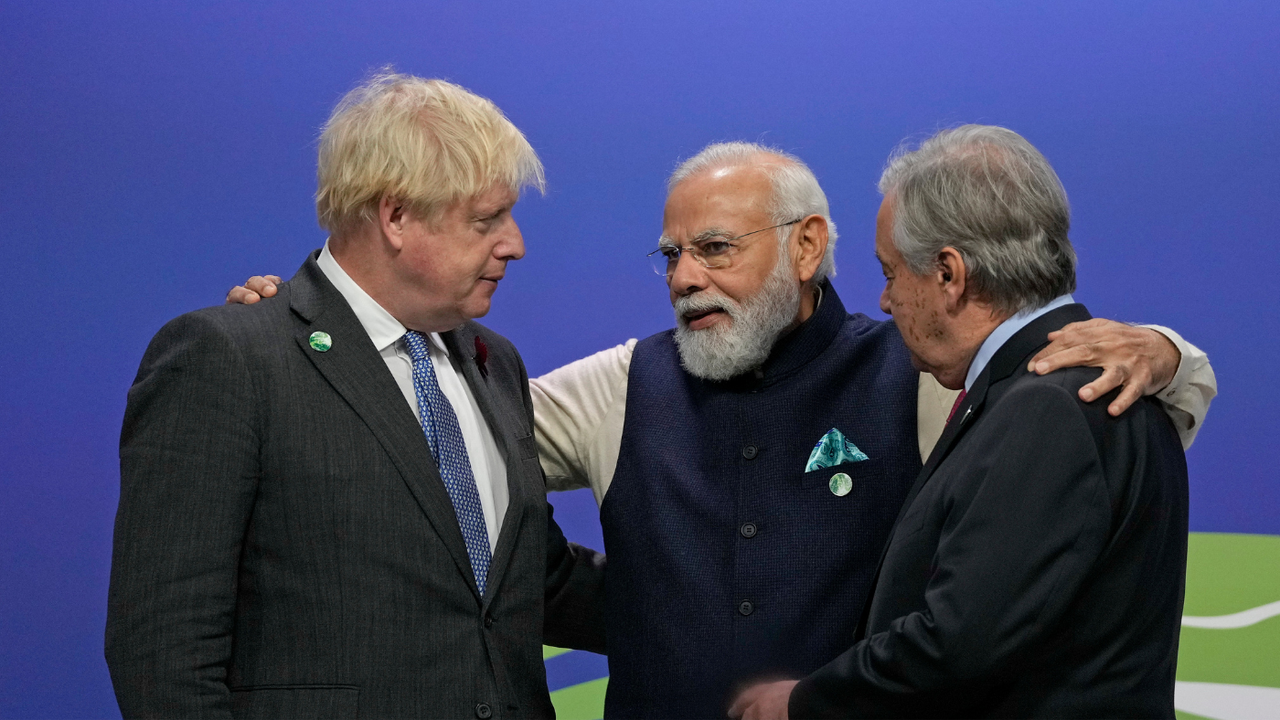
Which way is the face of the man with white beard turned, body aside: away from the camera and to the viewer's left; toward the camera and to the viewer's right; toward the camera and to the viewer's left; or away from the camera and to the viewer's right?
toward the camera and to the viewer's left

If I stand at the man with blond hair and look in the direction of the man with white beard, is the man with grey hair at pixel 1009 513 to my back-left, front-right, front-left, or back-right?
front-right

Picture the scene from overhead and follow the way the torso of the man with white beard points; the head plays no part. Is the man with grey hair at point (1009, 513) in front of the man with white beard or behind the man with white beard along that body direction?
in front

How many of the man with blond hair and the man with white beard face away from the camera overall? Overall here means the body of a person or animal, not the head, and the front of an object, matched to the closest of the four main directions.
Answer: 0

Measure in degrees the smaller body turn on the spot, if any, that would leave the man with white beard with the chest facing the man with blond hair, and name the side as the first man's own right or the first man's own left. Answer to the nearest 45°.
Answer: approximately 45° to the first man's own right

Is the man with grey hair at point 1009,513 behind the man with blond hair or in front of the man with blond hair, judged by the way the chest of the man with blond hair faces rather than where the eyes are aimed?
in front

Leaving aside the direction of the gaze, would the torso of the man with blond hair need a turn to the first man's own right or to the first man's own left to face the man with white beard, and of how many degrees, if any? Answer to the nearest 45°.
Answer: approximately 90° to the first man's own left

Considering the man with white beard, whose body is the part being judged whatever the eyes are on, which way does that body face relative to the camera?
toward the camera

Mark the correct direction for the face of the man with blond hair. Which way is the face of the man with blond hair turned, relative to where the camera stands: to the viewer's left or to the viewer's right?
to the viewer's right

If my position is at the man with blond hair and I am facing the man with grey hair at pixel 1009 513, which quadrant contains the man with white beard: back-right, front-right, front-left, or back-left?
front-left

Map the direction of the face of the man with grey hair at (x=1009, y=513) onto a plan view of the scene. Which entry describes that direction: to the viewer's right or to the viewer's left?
to the viewer's left

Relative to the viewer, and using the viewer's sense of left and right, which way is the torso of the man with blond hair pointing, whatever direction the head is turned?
facing the viewer and to the right of the viewer
